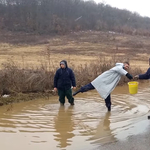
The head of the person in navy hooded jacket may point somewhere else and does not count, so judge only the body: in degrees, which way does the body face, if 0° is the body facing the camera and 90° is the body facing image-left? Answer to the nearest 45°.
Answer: approximately 0°
